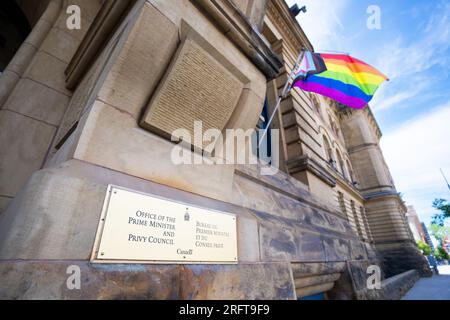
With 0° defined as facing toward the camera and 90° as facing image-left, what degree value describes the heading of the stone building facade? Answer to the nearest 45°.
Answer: approximately 315°
